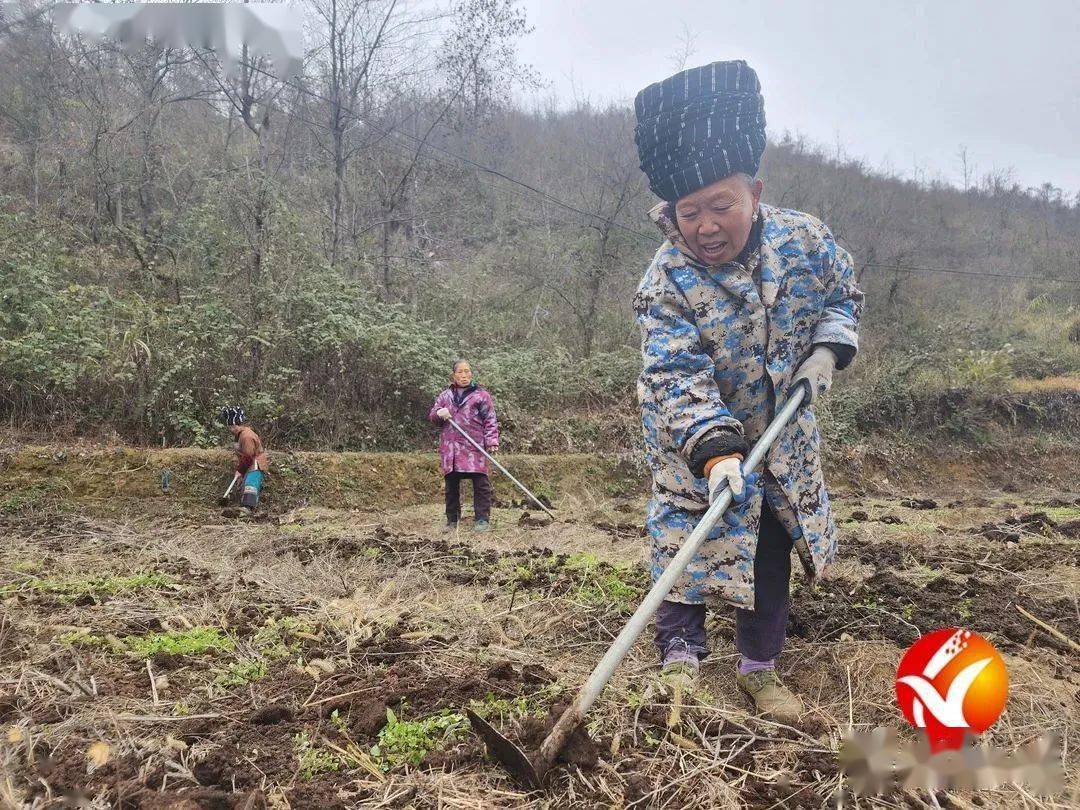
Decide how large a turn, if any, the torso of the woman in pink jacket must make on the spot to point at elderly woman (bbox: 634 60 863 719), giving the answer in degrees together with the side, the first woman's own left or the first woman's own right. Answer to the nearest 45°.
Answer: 0° — they already face them

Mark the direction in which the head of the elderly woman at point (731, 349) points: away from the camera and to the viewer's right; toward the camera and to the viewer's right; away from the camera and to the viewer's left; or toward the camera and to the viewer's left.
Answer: toward the camera and to the viewer's left

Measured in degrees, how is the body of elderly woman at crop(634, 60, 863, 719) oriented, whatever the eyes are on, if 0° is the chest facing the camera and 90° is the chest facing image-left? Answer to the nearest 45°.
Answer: approximately 0°

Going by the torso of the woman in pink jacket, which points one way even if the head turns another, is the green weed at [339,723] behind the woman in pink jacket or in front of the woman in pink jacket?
in front

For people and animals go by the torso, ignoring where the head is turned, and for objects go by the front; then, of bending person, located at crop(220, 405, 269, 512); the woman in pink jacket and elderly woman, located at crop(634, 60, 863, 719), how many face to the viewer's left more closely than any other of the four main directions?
1

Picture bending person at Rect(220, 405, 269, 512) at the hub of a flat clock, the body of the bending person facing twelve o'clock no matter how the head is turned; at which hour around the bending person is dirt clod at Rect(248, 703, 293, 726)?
The dirt clod is roughly at 9 o'clock from the bending person.

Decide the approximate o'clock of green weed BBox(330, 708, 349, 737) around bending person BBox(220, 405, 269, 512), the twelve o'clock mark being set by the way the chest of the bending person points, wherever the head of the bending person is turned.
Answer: The green weed is roughly at 9 o'clock from the bending person.

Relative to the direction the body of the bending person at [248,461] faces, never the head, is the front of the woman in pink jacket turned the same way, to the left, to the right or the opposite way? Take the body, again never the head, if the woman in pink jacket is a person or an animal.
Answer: to the left

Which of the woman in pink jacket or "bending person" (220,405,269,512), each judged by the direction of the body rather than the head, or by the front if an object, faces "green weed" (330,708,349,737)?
the woman in pink jacket

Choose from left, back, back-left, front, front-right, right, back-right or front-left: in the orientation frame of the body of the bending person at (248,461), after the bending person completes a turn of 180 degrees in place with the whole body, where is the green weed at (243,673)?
right

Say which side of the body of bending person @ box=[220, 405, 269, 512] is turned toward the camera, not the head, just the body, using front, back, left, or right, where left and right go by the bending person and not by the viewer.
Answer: left
